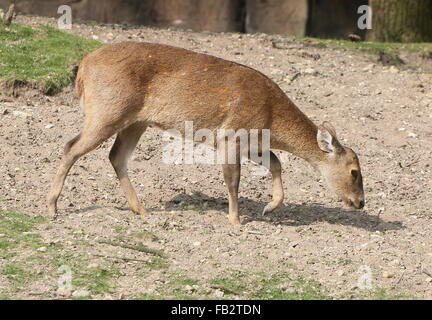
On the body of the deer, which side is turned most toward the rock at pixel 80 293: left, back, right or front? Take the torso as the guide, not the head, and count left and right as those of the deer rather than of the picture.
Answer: right

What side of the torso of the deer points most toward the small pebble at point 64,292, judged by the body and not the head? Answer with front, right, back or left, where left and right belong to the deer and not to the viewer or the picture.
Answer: right

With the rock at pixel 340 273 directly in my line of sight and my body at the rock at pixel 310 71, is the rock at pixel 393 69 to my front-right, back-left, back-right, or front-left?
back-left

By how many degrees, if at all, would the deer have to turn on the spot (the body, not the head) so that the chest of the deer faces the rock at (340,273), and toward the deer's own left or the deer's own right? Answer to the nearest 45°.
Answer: approximately 45° to the deer's own right

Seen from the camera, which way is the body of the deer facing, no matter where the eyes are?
to the viewer's right

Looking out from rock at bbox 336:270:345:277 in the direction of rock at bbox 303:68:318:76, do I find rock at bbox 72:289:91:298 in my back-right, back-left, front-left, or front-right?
back-left

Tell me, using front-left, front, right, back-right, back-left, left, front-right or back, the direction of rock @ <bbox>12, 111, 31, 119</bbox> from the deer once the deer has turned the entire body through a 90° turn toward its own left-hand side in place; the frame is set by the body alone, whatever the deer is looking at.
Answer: front-left
